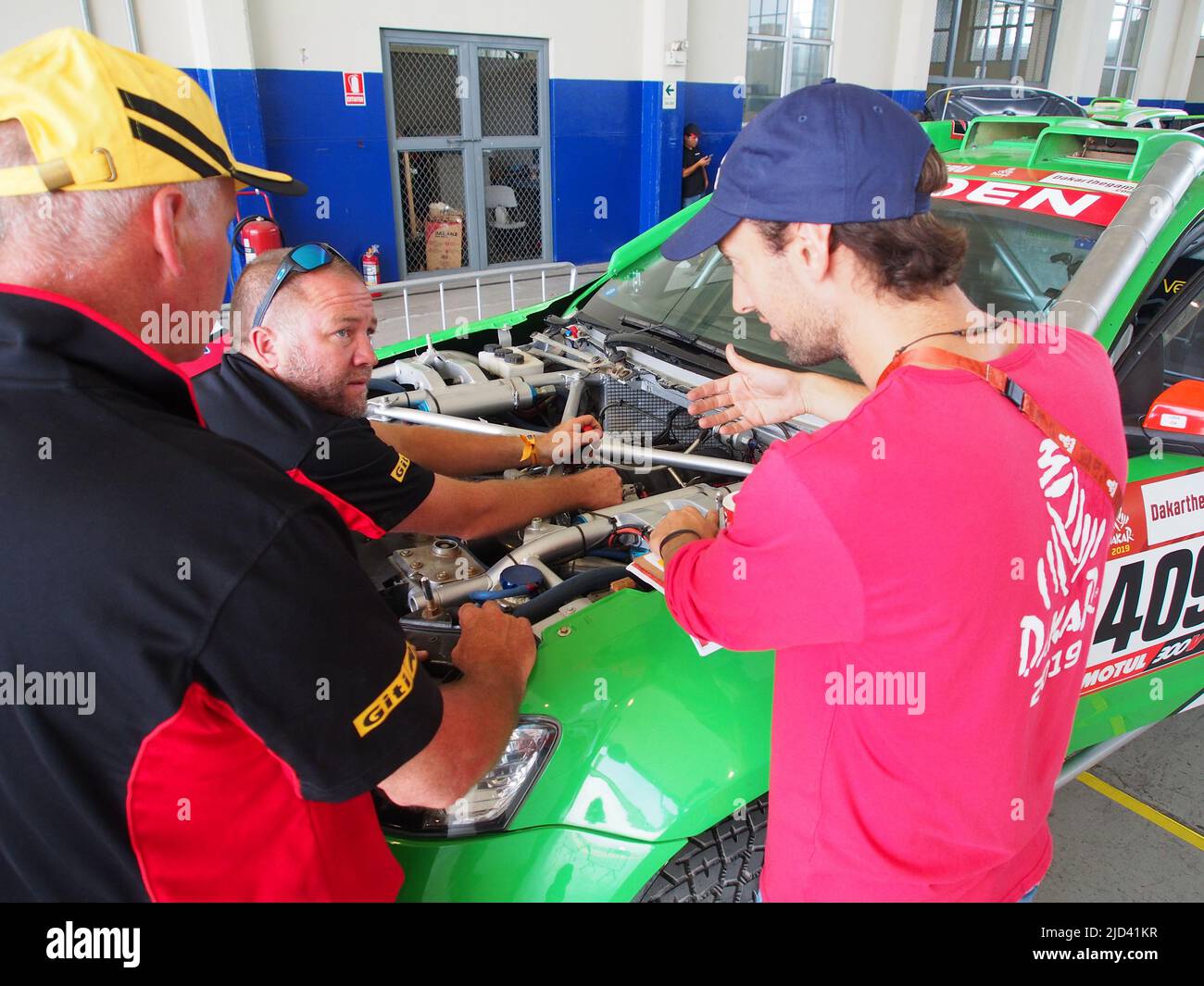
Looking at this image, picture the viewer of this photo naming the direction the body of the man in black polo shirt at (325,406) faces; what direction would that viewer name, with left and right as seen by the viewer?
facing to the right of the viewer

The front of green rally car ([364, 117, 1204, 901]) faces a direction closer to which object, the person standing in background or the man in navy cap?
the man in navy cap

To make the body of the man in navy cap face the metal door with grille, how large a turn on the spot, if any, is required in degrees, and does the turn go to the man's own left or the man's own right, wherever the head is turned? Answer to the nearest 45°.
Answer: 0° — they already face it

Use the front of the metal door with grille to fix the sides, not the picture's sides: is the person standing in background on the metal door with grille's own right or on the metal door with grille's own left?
on the metal door with grille's own left

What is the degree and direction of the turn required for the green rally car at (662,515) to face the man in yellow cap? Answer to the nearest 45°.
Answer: approximately 45° to its left

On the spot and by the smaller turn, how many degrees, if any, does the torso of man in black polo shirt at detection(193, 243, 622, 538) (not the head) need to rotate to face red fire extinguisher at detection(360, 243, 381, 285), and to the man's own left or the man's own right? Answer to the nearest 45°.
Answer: approximately 90° to the man's own left

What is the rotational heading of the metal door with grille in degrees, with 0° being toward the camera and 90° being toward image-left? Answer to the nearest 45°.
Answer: approximately 0°

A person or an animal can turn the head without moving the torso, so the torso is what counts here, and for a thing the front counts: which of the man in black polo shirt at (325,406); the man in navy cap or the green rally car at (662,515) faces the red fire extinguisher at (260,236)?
the man in navy cap

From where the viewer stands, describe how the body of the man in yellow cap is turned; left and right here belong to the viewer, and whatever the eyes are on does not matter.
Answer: facing away from the viewer and to the right of the viewer

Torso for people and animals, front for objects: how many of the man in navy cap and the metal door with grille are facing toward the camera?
1

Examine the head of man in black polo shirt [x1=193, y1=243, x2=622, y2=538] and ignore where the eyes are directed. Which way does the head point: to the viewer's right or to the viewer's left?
to the viewer's right

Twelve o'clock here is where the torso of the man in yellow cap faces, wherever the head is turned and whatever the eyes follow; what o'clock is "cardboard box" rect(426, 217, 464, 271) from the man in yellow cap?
The cardboard box is roughly at 11 o'clock from the man in yellow cap.

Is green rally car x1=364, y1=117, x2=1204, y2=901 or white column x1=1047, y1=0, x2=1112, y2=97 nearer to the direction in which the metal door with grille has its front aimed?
the green rally car
